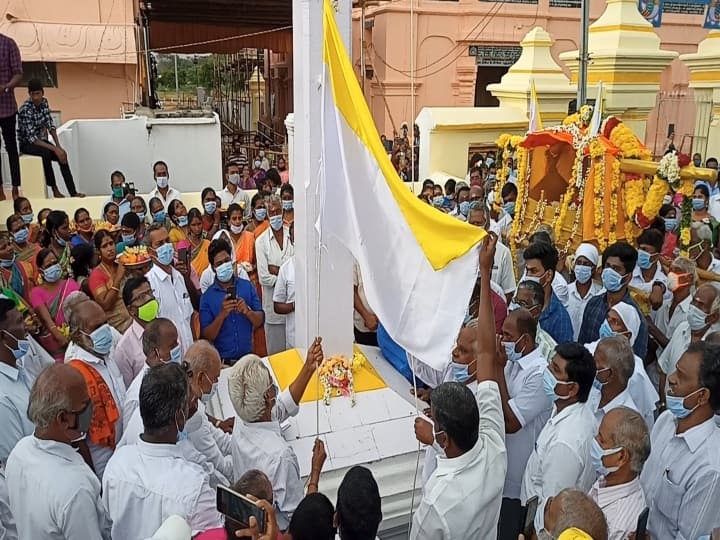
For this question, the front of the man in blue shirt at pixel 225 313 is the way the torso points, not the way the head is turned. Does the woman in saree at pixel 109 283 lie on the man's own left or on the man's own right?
on the man's own right

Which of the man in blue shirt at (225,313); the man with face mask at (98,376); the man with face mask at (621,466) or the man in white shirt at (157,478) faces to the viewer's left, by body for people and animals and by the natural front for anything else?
the man with face mask at (621,466)

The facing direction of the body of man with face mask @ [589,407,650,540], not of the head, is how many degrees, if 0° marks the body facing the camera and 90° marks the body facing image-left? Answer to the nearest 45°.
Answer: approximately 90°

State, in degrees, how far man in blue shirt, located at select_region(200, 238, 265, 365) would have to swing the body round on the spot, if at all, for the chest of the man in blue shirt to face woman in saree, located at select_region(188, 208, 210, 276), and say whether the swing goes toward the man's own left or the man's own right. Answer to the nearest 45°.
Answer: approximately 180°

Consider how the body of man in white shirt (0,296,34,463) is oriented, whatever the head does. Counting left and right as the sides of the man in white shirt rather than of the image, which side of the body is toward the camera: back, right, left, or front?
right

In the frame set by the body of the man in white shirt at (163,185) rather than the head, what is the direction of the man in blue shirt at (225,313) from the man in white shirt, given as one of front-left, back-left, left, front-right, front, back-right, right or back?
front

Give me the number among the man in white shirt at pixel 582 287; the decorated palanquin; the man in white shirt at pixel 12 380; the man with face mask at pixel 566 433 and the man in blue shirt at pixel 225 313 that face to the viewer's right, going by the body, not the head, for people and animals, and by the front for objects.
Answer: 1

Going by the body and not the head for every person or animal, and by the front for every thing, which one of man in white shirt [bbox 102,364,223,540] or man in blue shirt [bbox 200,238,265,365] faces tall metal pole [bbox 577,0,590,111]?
the man in white shirt

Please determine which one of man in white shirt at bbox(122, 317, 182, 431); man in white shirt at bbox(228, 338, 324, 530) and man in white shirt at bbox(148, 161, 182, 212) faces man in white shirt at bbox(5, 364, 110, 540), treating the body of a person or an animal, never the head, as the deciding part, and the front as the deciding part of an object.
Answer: man in white shirt at bbox(148, 161, 182, 212)

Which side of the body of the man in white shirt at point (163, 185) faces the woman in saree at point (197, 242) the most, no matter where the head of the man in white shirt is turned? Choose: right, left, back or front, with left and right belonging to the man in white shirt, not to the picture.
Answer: front

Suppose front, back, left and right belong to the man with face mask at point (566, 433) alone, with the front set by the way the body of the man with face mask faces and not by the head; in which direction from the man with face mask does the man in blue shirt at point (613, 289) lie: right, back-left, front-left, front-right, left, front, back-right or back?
right

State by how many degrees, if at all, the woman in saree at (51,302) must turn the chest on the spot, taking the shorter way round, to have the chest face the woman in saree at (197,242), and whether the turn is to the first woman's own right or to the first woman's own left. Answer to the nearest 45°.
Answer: approximately 90° to the first woman's own left

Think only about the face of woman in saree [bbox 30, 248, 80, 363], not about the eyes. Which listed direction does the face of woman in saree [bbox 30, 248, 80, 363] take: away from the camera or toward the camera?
toward the camera

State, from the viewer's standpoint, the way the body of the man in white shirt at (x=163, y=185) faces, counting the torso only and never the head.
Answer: toward the camera

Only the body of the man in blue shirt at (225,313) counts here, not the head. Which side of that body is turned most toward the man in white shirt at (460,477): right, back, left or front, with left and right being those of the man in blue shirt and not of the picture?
front

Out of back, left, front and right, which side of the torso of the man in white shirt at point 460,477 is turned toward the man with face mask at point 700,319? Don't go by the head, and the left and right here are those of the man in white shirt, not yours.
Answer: right

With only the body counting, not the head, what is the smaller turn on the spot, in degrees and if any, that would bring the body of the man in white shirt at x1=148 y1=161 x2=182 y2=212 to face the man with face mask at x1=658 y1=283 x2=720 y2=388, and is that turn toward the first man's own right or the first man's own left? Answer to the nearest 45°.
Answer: approximately 45° to the first man's own left
